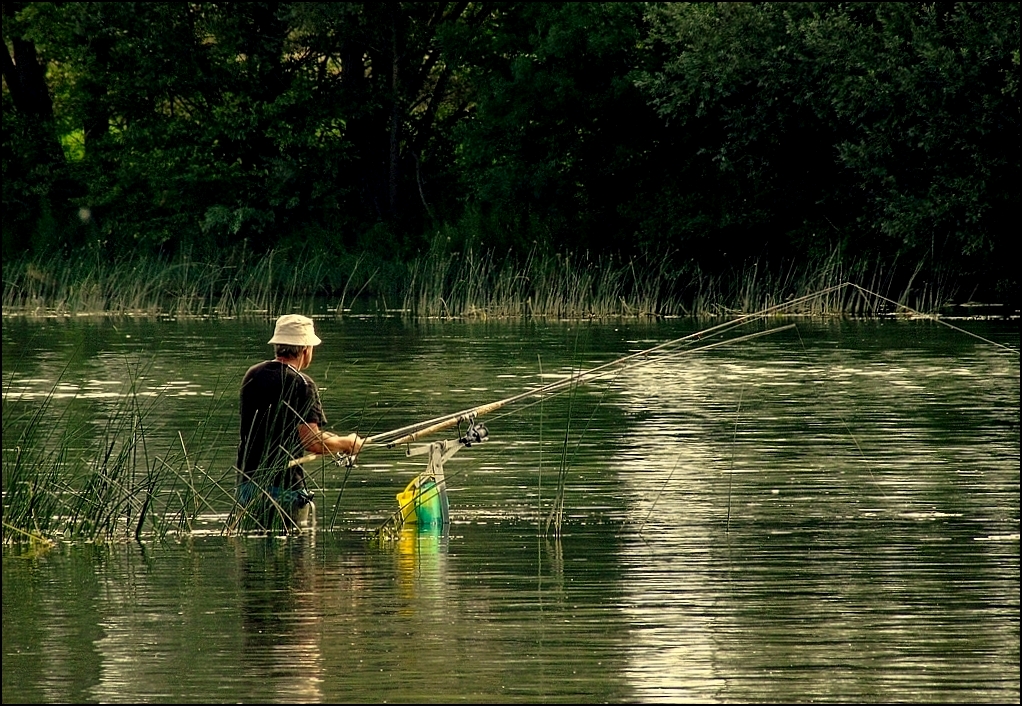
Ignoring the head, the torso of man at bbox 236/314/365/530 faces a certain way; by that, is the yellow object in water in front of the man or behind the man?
in front

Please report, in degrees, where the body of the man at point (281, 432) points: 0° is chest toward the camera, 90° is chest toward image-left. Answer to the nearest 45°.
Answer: approximately 225°

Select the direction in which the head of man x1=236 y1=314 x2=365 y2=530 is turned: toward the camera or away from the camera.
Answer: away from the camera
